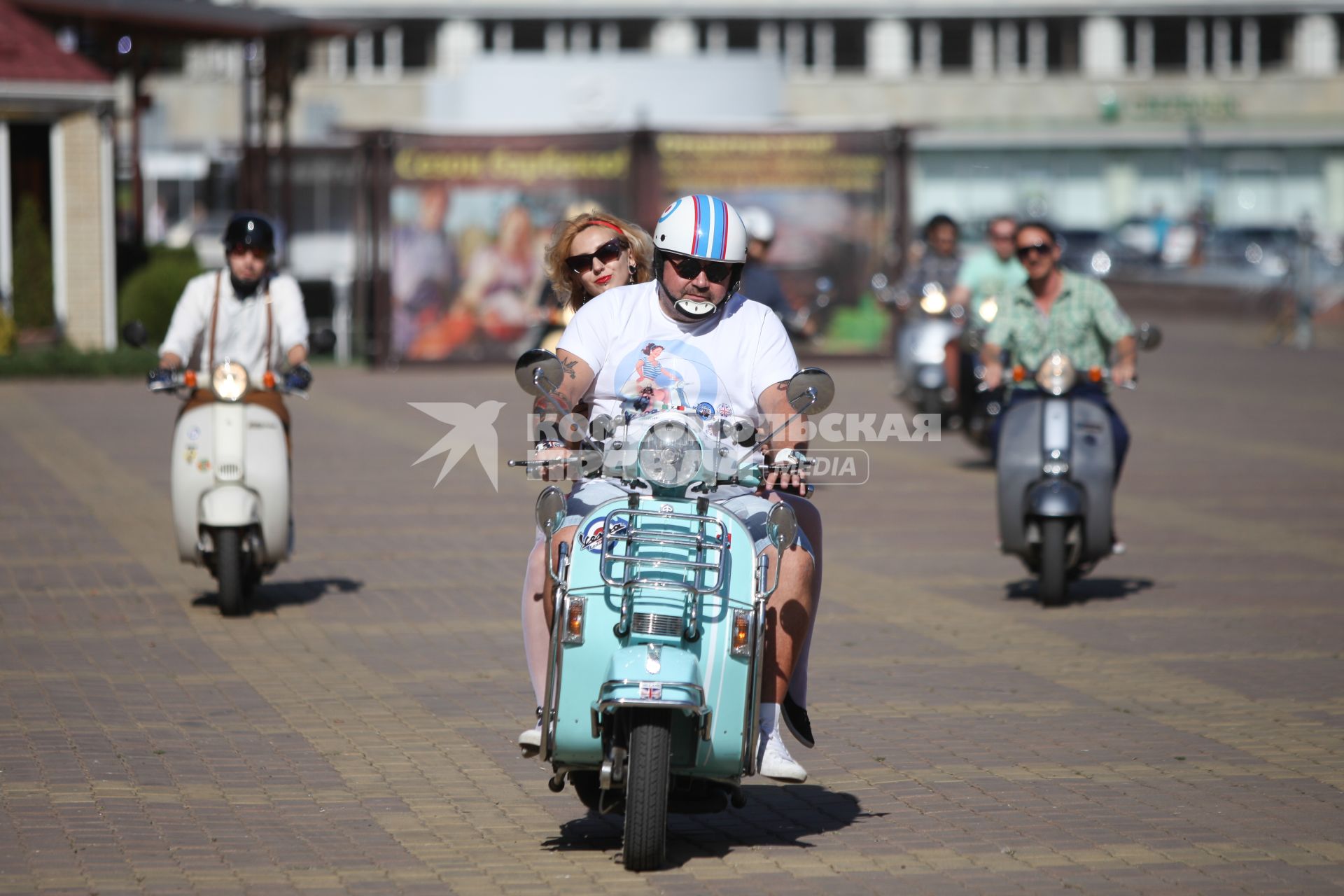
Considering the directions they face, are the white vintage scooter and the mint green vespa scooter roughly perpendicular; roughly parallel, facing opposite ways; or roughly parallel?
roughly parallel

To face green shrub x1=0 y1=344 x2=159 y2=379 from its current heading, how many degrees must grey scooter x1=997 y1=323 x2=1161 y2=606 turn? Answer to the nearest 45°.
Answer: approximately 135° to its right

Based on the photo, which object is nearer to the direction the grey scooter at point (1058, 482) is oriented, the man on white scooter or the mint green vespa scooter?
the mint green vespa scooter

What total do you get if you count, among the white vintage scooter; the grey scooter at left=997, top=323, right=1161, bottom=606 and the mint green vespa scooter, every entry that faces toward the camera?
3

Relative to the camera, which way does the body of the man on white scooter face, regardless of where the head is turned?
toward the camera

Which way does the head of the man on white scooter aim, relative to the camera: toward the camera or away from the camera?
toward the camera

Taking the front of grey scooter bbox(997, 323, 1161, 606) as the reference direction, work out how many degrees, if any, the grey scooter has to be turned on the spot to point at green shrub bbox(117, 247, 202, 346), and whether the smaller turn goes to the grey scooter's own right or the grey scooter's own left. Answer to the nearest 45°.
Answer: approximately 135° to the grey scooter's own right

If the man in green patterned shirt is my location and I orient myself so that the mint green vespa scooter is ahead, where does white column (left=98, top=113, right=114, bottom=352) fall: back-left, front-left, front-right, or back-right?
back-right

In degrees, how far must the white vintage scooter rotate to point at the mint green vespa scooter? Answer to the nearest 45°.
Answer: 0° — it already faces it

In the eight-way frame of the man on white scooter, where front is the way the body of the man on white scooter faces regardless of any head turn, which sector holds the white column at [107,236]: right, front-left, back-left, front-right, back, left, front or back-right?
back

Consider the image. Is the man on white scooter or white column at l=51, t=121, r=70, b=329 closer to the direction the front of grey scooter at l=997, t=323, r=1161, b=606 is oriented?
the man on white scooter

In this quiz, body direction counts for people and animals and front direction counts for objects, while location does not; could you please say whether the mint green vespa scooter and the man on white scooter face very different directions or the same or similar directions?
same or similar directions

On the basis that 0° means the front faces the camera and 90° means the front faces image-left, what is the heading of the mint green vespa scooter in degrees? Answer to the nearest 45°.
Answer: approximately 0°

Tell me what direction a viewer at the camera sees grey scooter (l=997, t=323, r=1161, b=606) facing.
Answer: facing the viewer

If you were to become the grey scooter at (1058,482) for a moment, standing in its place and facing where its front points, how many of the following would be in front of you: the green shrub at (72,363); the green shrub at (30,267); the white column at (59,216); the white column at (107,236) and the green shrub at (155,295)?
0

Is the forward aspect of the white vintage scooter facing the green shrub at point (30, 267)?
no

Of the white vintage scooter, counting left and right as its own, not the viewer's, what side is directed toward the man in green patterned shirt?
left
